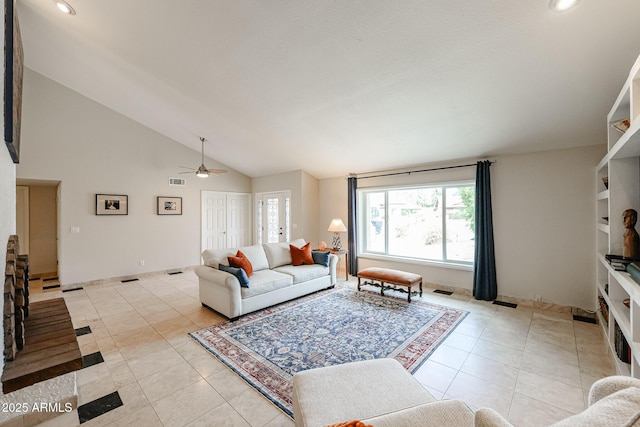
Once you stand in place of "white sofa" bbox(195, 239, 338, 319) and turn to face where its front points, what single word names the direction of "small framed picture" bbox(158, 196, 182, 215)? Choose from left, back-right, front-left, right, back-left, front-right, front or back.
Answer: back

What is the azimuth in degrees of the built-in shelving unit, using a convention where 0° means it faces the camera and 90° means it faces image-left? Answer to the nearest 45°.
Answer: approximately 90°

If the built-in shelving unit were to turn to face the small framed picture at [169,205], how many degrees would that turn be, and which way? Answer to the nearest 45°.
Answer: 0° — it already faces it

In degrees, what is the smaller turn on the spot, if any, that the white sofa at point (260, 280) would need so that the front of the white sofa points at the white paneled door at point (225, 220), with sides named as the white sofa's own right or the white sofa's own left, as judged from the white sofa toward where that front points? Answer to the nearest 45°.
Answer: approximately 135° to the white sofa's own left

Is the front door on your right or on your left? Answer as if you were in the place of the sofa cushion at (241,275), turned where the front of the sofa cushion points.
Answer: on your left

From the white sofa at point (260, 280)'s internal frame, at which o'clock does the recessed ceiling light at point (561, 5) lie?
The recessed ceiling light is roughly at 12 o'clock from the white sofa.

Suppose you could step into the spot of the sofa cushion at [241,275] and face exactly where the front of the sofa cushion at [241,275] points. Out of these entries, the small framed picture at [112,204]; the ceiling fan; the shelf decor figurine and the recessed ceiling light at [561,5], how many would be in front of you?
2

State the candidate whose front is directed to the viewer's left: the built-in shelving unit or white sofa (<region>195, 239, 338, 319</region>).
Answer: the built-in shelving unit

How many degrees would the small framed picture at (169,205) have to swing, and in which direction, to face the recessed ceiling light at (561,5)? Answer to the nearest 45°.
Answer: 0° — it already faces it
